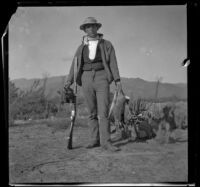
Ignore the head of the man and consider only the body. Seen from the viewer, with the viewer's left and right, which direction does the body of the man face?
facing the viewer
